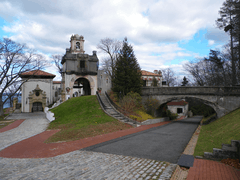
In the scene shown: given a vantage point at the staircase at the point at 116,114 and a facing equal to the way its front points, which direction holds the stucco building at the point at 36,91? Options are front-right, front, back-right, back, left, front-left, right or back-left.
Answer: back

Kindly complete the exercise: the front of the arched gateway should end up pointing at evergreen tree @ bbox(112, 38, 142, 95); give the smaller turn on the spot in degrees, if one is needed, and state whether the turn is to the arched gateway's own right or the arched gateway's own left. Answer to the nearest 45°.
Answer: approximately 45° to the arched gateway's own left

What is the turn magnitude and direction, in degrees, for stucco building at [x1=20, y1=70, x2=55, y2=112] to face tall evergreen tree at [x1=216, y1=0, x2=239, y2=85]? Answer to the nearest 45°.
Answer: approximately 45° to its left

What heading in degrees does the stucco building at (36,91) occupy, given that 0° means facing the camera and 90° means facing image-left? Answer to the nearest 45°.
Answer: approximately 0°

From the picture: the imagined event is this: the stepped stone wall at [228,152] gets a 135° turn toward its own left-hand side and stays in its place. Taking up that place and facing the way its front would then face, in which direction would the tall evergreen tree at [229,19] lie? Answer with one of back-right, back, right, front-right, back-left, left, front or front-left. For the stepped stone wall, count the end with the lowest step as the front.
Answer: back-left

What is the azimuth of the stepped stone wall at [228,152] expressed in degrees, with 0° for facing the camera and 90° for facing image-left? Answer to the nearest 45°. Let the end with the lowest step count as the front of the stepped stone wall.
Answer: approximately 90°

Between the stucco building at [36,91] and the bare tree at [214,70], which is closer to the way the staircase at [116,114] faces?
the bare tree

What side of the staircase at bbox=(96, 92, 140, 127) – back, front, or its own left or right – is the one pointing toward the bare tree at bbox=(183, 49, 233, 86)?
left
